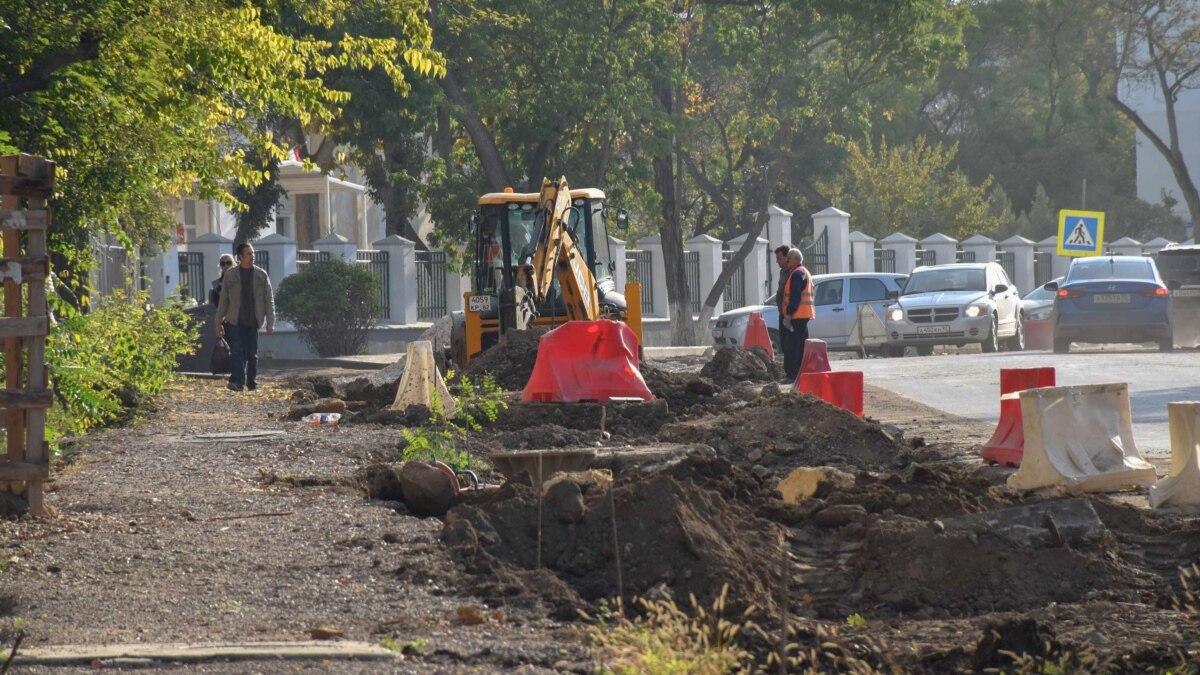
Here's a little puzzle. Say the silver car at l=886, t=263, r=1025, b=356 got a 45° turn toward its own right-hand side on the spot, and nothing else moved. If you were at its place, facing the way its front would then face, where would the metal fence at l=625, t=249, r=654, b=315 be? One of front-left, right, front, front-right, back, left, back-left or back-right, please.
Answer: front-right

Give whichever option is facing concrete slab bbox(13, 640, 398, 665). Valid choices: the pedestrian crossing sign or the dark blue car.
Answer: the pedestrian crossing sign

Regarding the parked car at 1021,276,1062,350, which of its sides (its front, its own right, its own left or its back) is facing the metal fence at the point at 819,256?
right

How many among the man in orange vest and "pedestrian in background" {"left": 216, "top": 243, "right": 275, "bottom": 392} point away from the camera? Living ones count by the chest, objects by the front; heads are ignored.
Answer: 0

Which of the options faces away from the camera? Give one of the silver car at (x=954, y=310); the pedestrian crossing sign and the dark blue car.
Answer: the dark blue car

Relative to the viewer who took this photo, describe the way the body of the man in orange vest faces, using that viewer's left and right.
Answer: facing to the left of the viewer

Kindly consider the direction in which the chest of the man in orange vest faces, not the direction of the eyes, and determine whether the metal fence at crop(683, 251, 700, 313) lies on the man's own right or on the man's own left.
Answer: on the man's own right

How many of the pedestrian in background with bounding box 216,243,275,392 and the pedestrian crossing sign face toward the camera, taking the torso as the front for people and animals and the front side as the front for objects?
2

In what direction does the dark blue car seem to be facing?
away from the camera

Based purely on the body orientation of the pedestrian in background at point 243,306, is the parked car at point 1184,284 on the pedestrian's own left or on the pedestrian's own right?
on the pedestrian's own left

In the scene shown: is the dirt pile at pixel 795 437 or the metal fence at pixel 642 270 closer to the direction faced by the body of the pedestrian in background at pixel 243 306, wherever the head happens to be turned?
the dirt pile
